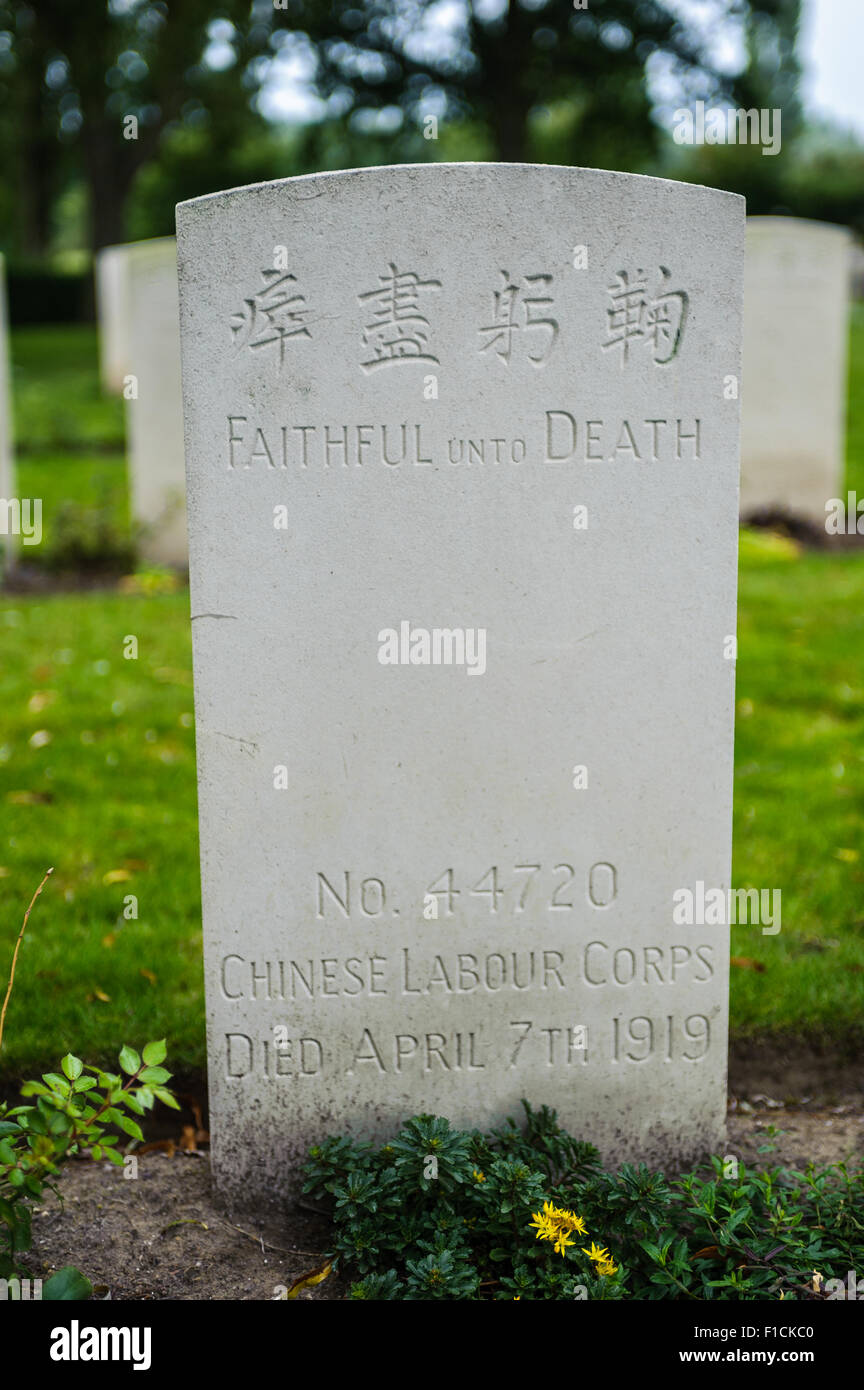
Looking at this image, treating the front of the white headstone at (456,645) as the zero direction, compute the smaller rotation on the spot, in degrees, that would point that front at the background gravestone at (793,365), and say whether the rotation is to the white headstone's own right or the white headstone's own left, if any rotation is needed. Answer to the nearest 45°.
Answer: approximately 180°

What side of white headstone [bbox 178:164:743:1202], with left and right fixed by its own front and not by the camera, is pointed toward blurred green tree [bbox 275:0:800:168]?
back

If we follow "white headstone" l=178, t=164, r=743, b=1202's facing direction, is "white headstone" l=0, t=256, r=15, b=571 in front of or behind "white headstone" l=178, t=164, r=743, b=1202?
behind

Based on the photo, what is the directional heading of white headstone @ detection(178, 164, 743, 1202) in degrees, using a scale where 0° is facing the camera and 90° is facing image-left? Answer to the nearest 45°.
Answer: approximately 0°

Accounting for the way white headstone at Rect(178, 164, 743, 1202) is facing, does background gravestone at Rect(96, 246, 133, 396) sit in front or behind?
behind

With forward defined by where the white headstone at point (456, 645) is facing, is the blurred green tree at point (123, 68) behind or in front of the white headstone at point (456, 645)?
behind

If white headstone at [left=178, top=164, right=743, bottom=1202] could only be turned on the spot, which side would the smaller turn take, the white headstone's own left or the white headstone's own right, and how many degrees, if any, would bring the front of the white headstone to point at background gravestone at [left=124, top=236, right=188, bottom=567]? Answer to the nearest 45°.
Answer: approximately 180°

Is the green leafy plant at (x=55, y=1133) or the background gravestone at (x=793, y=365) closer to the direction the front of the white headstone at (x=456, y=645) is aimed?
the green leafy plant
